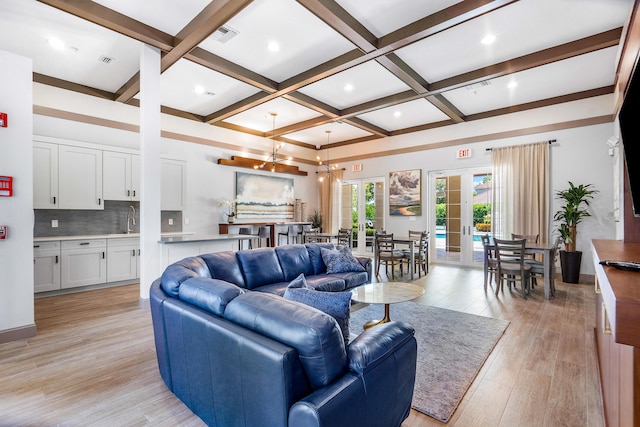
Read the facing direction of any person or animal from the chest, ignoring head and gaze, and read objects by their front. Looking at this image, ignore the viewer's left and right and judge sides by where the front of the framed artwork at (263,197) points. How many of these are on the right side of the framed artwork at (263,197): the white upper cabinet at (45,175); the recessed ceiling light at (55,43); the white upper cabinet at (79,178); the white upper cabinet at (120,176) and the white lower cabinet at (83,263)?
5

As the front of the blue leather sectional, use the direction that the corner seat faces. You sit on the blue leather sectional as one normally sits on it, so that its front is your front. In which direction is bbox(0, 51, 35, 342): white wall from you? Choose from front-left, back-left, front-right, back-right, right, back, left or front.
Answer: back-left

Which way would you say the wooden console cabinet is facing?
to the viewer's left

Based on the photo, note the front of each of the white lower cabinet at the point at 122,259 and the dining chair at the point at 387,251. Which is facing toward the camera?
the white lower cabinet

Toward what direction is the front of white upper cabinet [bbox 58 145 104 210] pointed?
toward the camera

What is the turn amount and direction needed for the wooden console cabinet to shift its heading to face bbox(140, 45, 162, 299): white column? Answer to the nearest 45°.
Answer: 0° — it already faces it

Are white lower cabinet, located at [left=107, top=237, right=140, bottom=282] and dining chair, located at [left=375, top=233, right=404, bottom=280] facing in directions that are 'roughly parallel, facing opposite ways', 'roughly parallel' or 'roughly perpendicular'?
roughly perpendicular

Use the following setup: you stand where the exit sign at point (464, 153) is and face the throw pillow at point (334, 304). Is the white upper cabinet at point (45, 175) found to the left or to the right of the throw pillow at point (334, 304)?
right

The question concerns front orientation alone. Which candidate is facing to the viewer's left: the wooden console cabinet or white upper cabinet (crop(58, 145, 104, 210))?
the wooden console cabinet

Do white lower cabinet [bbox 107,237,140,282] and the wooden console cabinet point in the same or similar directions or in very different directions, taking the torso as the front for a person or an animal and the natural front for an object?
very different directions

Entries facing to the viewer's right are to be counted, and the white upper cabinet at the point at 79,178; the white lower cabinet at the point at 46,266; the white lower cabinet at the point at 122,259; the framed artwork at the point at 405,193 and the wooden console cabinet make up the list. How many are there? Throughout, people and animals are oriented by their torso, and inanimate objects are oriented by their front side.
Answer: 0

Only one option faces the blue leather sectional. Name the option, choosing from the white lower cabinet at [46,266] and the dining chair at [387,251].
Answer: the white lower cabinet

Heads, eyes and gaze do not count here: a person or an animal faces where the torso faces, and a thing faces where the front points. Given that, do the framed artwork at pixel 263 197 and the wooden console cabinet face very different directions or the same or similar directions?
very different directions

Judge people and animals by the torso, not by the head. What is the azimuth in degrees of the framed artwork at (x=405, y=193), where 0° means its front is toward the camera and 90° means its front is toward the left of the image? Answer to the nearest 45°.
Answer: approximately 45°

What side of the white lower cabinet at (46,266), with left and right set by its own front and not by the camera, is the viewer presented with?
front

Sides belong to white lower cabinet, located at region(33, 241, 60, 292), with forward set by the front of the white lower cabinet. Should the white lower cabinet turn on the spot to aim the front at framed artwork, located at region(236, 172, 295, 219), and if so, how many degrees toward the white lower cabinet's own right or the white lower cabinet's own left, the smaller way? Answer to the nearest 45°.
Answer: approximately 90° to the white lower cabinet's own left
